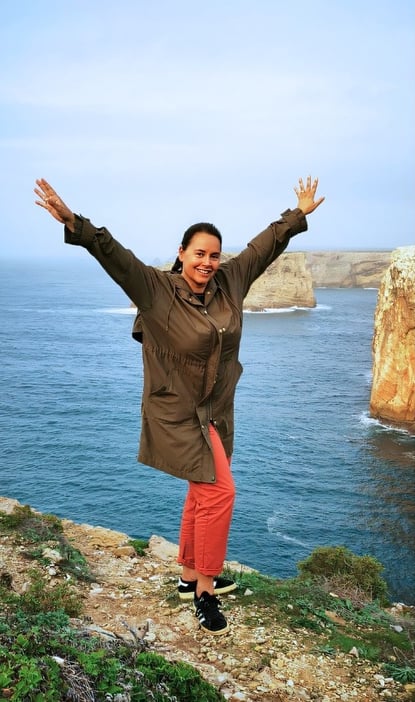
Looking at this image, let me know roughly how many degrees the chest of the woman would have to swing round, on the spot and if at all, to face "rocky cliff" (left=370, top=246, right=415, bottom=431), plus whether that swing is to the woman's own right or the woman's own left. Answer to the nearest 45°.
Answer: approximately 135° to the woman's own left

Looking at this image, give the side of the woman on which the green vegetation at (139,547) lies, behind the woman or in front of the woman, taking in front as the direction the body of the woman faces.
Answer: behind

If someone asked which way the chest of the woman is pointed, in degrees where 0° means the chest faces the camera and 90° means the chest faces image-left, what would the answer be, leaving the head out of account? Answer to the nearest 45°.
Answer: approximately 315°
